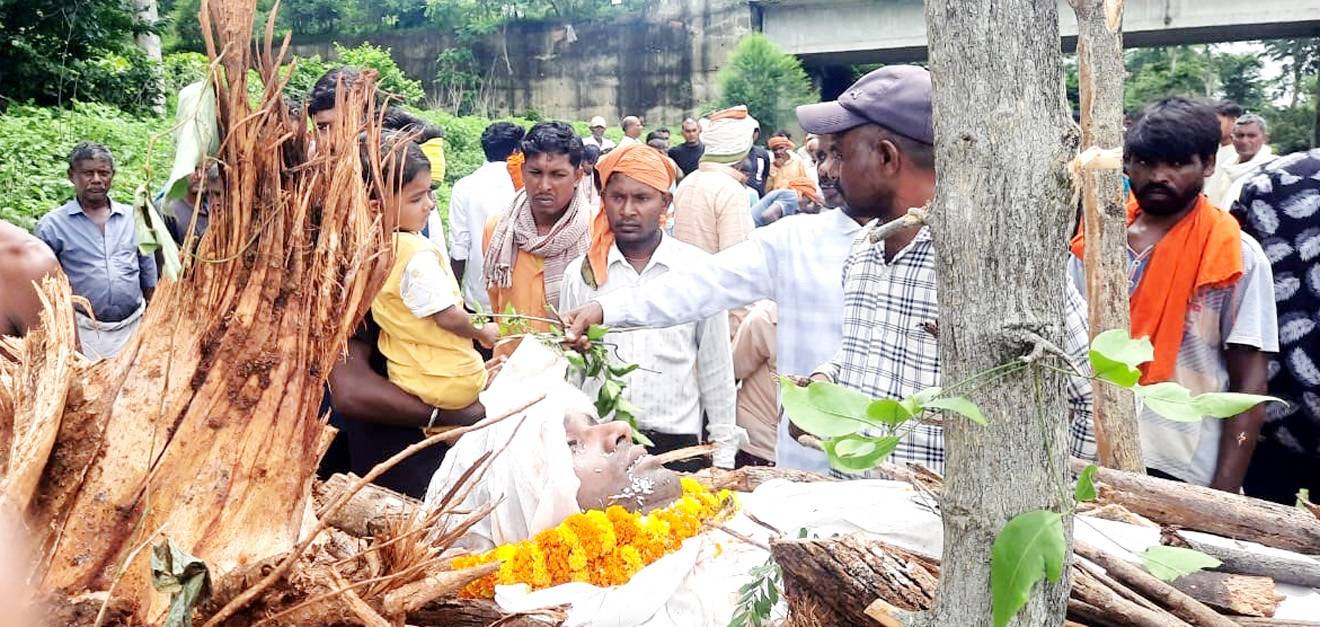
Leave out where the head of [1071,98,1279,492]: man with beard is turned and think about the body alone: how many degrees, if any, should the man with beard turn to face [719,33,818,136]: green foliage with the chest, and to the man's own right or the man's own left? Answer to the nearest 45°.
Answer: approximately 90° to the man's own right

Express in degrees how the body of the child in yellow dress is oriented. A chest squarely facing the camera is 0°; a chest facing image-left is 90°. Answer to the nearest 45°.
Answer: approximately 270°

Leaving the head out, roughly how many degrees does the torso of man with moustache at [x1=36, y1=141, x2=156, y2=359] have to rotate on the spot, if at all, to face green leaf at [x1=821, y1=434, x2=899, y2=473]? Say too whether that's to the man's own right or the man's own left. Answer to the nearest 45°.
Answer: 0° — they already face it

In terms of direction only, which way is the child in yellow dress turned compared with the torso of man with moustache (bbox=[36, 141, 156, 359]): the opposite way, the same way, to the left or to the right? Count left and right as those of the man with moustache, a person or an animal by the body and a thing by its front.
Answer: to the left

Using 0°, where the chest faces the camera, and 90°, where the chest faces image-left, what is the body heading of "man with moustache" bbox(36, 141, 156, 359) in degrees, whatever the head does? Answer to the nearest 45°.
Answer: approximately 0°

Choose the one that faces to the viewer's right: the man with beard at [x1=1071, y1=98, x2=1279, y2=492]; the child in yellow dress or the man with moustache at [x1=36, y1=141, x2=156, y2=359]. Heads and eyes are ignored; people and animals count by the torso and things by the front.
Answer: the child in yellow dress

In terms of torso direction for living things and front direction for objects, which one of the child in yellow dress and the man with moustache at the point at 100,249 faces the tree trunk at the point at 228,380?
the man with moustache

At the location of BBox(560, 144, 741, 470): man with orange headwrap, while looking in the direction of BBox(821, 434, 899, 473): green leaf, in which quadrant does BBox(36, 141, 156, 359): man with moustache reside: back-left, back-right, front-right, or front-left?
back-right

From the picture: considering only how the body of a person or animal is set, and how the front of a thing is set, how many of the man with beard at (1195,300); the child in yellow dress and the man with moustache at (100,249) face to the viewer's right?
1

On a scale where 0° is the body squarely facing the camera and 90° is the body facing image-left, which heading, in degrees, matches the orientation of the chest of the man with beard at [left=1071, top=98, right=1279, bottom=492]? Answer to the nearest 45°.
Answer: approximately 45°

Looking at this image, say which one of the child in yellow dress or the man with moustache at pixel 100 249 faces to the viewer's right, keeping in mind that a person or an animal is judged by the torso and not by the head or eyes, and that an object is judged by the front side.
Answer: the child in yellow dress

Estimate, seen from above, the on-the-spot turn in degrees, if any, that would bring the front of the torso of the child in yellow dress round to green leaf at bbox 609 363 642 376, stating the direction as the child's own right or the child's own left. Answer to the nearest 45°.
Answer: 0° — they already face it

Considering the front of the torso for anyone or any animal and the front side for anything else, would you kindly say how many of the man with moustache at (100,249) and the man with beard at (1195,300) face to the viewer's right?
0
